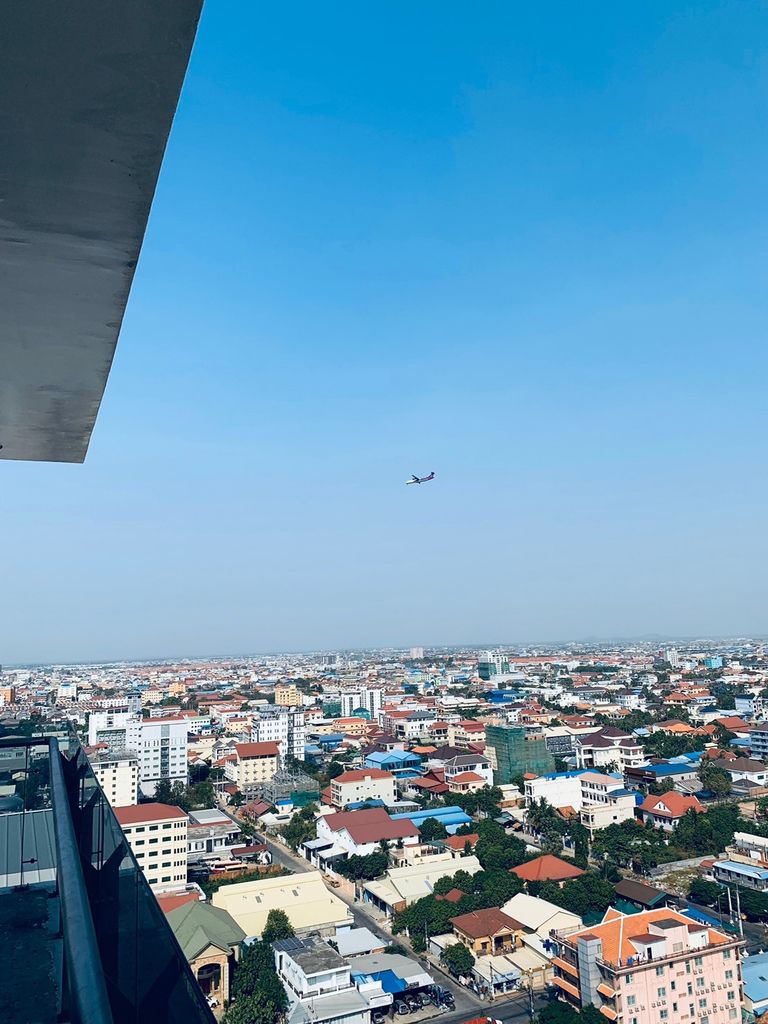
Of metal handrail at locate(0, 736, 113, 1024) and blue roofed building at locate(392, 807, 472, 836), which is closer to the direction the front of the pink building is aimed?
the metal handrail

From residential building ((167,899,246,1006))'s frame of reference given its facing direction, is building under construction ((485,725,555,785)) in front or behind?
behind

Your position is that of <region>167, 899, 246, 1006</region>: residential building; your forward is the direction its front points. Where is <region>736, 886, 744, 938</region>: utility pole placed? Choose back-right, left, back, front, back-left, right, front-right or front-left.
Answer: left

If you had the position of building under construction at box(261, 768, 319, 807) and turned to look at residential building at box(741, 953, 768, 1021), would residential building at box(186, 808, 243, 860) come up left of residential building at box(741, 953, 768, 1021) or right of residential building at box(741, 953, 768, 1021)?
right

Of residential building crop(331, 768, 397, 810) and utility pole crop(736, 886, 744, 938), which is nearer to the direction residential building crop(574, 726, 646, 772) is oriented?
the utility pole

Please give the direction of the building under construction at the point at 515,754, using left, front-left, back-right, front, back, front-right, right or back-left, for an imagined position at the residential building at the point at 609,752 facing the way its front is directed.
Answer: front-right

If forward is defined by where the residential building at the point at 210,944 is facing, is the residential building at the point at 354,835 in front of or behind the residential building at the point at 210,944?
behind

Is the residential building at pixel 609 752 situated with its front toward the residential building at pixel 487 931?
yes

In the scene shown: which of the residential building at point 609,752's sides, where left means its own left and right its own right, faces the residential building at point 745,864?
front

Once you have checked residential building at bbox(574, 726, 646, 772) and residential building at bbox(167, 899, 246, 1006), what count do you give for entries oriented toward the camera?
2

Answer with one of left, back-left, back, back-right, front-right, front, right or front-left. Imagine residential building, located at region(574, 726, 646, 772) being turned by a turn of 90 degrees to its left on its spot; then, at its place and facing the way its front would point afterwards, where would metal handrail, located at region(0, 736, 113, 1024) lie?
right

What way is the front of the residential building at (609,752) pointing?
toward the camera

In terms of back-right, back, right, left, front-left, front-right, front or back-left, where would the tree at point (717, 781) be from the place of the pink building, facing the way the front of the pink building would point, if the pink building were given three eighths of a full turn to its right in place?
front

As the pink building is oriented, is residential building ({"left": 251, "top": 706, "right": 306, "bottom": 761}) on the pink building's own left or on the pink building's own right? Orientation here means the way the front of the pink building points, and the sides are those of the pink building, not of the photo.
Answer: on the pink building's own right

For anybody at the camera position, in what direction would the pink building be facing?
facing the viewer and to the left of the viewer
